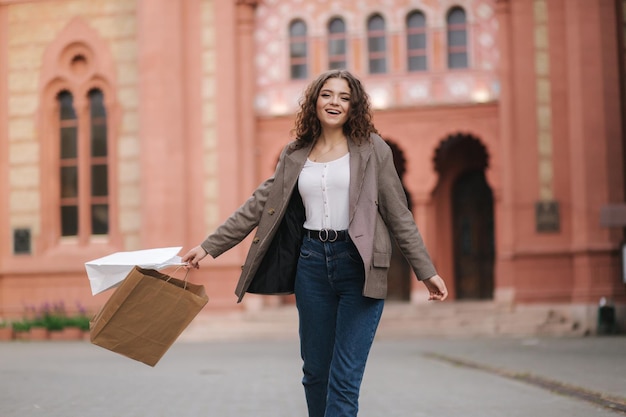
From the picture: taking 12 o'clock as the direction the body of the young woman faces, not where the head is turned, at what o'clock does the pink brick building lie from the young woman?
The pink brick building is roughly at 6 o'clock from the young woman.

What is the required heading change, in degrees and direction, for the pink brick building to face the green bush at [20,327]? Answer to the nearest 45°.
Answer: approximately 90° to its right

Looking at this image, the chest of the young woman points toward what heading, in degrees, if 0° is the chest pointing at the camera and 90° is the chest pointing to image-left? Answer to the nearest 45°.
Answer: approximately 0°

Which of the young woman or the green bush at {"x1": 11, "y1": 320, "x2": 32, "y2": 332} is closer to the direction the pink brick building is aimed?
the young woman

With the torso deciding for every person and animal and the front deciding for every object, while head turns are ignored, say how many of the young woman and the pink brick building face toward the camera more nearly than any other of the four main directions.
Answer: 2

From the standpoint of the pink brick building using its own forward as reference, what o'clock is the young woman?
The young woman is roughly at 12 o'clock from the pink brick building.

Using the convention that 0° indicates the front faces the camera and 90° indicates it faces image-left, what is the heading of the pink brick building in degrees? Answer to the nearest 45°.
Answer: approximately 0°
